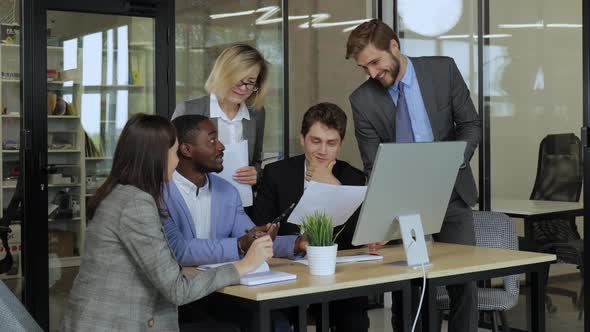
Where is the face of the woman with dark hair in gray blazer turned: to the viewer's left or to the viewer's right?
to the viewer's right

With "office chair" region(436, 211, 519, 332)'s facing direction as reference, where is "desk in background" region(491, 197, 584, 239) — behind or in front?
behind

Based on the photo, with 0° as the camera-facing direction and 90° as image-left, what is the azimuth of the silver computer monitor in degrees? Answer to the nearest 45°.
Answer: approximately 135°

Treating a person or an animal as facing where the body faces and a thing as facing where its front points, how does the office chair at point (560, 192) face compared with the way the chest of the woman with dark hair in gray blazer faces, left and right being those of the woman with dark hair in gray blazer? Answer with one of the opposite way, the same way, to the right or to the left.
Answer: the opposite way

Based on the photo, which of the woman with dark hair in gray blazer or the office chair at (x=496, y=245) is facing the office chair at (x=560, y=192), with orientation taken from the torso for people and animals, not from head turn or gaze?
the woman with dark hair in gray blazer

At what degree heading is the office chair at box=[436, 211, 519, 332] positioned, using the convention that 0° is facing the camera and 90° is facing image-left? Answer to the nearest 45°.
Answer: approximately 45°

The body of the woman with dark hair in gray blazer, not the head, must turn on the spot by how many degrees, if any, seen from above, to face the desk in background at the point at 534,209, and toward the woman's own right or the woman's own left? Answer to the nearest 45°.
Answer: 0° — they already face it

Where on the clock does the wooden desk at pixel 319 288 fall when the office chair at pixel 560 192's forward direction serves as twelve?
The wooden desk is roughly at 1 o'clock from the office chair.

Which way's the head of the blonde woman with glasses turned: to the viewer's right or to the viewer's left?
to the viewer's right

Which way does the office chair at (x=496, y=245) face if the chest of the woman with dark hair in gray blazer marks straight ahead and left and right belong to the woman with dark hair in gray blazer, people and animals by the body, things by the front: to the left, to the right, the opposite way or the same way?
the opposite way

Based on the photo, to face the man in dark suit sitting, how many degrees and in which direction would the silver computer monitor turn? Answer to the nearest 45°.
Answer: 0° — it already faces them

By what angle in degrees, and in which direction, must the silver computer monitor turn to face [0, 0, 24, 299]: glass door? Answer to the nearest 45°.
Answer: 0° — it already faces it

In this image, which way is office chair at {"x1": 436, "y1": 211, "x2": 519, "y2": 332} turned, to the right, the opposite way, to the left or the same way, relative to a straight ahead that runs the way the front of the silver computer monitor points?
to the left
